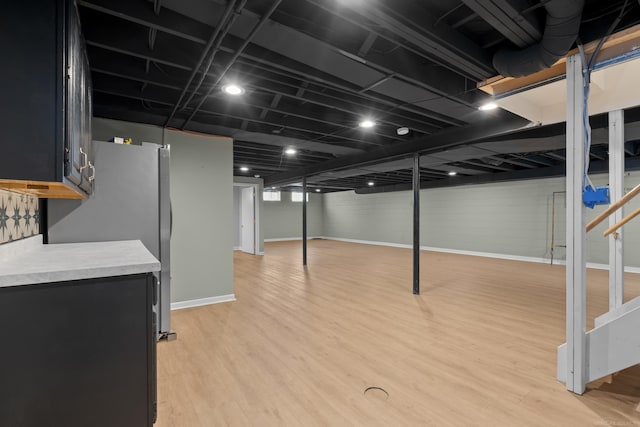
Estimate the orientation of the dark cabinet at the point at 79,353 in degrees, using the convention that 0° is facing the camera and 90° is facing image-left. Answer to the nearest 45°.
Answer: approximately 270°

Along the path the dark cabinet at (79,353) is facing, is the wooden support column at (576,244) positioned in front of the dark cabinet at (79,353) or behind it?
in front

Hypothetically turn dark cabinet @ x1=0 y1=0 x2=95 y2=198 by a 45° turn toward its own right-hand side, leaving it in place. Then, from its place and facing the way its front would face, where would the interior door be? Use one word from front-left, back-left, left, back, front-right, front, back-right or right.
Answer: left

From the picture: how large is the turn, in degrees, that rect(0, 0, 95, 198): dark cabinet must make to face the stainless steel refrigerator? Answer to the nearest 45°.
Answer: approximately 90° to its left

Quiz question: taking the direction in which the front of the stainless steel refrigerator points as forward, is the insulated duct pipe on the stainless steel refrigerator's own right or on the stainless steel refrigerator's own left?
on the stainless steel refrigerator's own right

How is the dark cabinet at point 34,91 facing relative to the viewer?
to the viewer's right

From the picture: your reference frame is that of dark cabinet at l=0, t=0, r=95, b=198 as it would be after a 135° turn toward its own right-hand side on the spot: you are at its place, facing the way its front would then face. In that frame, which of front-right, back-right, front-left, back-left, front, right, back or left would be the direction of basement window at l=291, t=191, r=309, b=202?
back

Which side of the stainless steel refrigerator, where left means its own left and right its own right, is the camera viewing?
right

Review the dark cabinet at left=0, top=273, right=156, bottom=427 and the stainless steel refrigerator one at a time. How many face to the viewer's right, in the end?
2

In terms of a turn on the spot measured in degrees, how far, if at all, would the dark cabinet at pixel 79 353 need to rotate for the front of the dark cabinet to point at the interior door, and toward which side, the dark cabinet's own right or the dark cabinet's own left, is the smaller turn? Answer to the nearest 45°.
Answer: approximately 45° to the dark cabinet's own left
